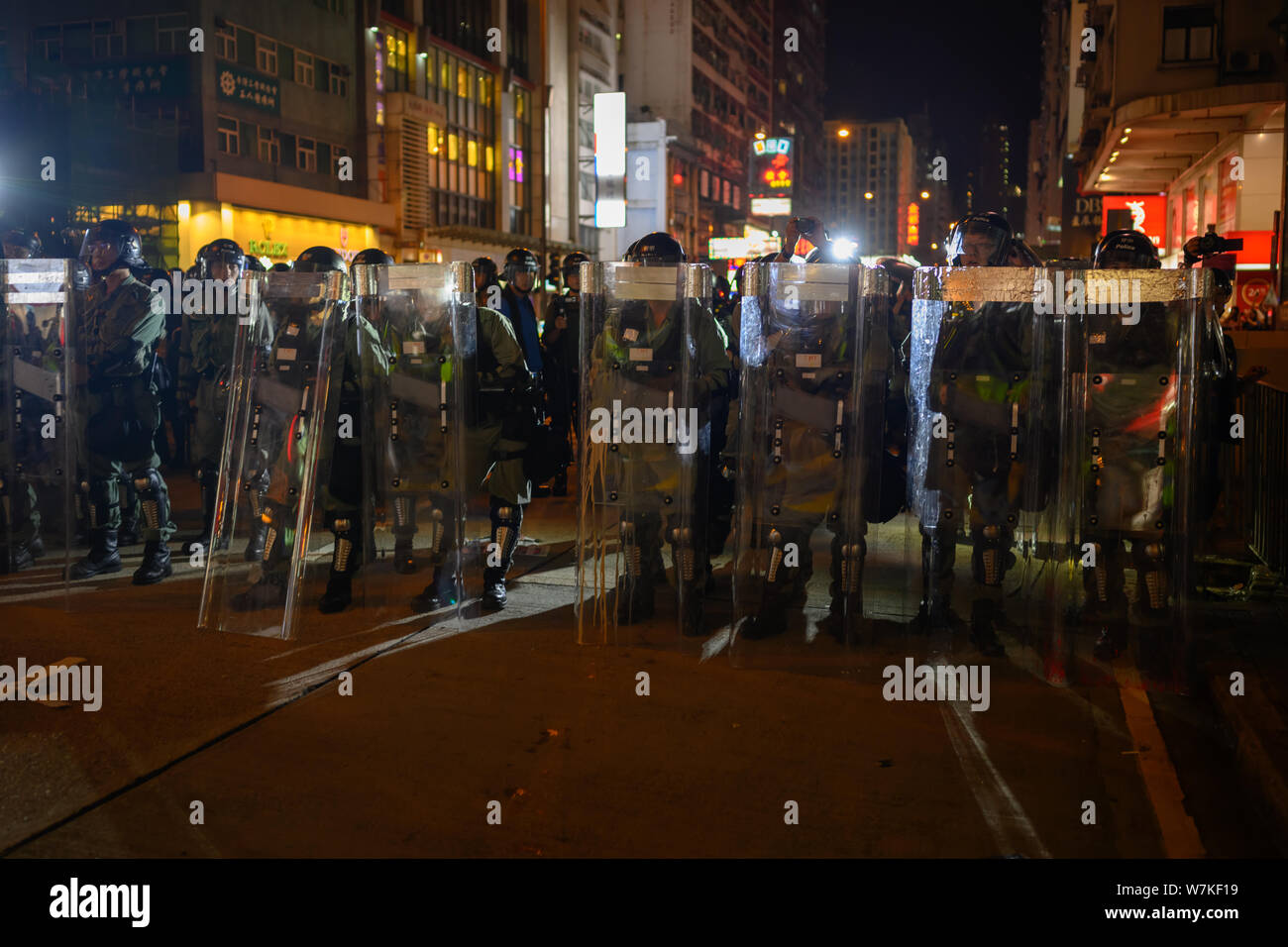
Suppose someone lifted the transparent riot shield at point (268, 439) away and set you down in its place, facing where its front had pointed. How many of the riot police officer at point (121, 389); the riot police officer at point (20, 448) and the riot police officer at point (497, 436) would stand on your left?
1

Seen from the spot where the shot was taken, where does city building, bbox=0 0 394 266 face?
facing the viewer and to the right of the viewer

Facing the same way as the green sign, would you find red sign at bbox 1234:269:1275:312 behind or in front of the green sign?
in front

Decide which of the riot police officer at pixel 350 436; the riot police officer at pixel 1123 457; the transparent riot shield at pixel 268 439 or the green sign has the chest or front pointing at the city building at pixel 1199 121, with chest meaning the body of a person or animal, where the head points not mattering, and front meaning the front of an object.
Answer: the green sign

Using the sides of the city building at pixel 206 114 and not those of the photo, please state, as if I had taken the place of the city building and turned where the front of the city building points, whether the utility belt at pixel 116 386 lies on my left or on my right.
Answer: on my right

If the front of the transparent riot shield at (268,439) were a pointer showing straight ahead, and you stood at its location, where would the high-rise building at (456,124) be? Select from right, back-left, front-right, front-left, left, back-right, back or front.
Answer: back

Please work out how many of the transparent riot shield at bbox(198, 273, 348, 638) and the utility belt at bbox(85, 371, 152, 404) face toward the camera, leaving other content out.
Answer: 2

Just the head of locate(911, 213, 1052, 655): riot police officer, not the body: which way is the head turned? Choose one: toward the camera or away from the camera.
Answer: toward the camera

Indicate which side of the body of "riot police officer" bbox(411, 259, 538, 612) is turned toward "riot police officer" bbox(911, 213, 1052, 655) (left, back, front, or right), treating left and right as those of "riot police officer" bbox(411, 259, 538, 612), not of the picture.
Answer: left

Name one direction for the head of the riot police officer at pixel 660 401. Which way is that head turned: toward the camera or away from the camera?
toward the camera

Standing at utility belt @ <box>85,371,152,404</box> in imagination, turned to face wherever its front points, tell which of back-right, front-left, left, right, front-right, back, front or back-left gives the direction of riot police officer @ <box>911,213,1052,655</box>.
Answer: front-left

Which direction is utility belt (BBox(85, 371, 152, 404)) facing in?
toward the camera

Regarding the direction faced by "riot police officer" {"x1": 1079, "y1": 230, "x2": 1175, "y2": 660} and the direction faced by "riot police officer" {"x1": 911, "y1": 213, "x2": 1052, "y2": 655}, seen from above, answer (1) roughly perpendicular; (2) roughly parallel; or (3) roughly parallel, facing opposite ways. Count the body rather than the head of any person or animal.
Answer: roughly parallel

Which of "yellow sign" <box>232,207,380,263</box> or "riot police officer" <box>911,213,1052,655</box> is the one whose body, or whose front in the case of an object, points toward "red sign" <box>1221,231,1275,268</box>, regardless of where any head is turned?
the yellow sign

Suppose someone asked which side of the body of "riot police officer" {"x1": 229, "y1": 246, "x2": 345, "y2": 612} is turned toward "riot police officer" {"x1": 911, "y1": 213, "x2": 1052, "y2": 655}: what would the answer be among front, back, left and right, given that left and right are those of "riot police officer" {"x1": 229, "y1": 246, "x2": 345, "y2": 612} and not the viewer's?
left

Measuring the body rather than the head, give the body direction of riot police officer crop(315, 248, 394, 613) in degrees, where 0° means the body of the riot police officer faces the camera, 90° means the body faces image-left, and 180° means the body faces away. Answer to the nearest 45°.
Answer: approximately 45°

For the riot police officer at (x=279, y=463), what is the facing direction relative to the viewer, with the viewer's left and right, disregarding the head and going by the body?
facing the viewer and to the left of the viewer

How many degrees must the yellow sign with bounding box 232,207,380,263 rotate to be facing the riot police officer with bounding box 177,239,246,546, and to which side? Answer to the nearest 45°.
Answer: approximately 45° to its right

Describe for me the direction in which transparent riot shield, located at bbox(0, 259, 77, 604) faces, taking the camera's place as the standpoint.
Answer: facing the viewer

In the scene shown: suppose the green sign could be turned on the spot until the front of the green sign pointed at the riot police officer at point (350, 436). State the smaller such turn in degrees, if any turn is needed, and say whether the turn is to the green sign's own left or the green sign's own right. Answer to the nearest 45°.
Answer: approximately 45° to the green sign's own right
